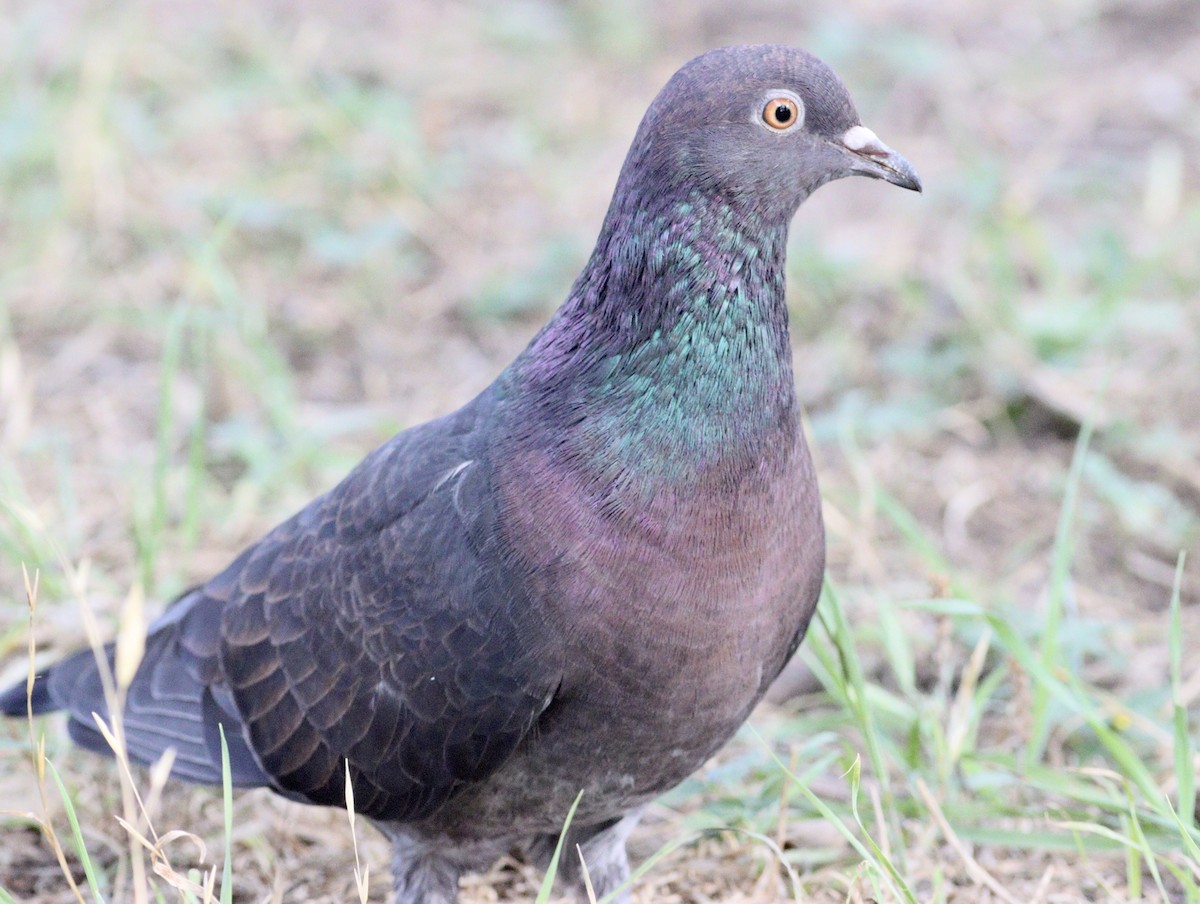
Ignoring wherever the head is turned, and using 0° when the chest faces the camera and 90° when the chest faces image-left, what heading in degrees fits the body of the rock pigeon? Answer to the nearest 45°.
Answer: approximately 315°
